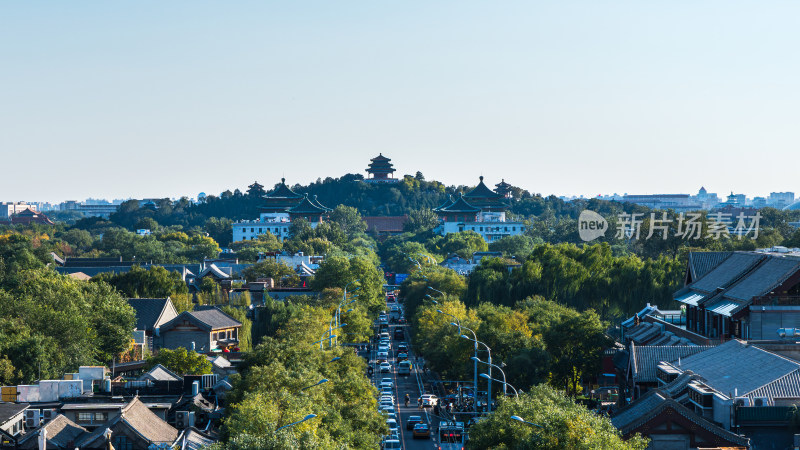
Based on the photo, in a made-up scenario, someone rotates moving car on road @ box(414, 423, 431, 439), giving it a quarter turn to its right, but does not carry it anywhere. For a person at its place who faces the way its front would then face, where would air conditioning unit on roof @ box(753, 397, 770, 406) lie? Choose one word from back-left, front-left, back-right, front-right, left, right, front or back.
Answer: front-right

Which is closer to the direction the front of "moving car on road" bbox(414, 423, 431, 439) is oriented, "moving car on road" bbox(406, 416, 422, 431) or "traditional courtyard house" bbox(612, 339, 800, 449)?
the moving car on road

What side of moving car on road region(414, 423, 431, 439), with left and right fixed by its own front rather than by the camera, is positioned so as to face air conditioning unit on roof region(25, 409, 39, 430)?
left

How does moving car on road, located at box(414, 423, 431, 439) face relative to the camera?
away from the camera

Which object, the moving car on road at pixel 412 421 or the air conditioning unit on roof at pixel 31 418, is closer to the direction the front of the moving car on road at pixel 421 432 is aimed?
the moving car on road

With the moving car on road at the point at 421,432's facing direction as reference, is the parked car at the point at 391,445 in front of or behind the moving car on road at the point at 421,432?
behind

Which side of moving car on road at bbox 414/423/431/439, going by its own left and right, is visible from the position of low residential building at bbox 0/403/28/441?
left

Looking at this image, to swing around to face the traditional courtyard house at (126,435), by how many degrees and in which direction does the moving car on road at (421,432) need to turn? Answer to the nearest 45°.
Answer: approximately 135° to its left

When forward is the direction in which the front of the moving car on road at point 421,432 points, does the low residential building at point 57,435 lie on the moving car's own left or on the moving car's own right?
on the moving car's own left
